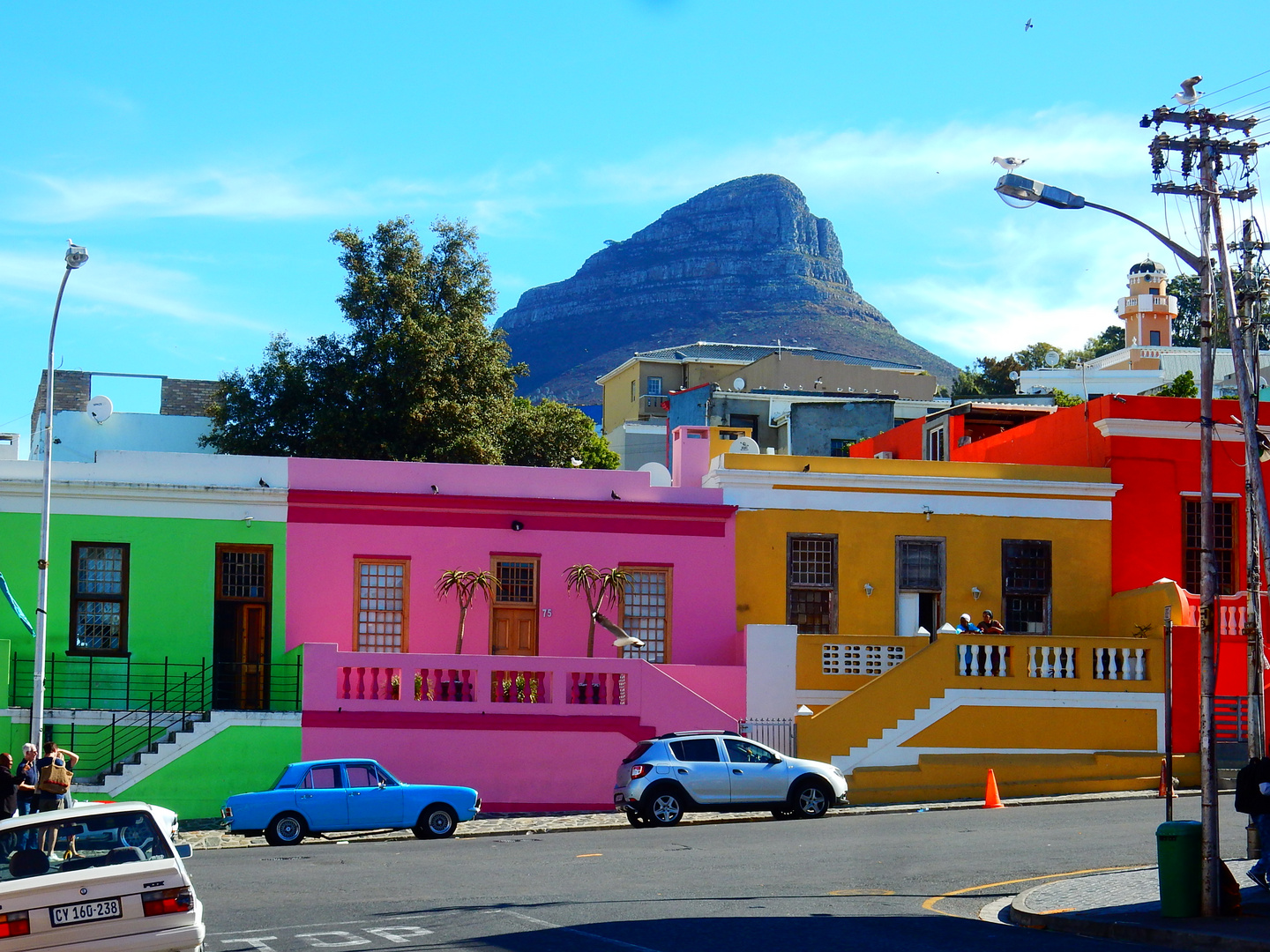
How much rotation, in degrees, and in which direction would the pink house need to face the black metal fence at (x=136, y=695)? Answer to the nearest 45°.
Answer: approximately 90° to its right

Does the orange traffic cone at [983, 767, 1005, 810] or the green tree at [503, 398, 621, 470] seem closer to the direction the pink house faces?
the orange traffic cone

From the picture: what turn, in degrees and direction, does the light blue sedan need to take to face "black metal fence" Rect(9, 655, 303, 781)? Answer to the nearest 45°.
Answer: approximately 135° to its left

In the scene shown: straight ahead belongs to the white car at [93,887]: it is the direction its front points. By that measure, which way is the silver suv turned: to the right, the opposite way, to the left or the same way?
to the right

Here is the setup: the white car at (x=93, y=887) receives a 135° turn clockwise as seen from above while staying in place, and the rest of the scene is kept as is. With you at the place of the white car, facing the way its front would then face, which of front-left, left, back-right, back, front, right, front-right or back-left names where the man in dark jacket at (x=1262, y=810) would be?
front-left

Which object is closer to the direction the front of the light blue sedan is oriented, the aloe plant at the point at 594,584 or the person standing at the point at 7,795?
the aloe plant

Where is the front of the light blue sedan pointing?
to the viewer's right

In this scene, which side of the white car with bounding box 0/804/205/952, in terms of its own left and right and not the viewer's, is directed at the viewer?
back

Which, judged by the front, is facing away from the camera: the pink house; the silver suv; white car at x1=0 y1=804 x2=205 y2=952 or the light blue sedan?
the white car

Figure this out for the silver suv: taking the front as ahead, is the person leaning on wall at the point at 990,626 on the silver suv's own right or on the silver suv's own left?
on the silver suv's own left

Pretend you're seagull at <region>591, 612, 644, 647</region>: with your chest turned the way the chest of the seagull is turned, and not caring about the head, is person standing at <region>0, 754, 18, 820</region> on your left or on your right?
on your right

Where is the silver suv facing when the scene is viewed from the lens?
facing to the right of the viewer
